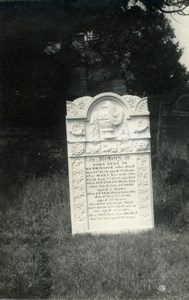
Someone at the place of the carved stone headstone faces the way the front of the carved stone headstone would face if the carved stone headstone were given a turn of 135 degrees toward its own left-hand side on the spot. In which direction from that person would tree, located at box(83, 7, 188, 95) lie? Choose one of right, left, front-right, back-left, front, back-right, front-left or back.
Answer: front-left

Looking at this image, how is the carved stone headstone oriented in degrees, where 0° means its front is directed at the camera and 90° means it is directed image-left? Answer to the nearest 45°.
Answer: approximately 0°
